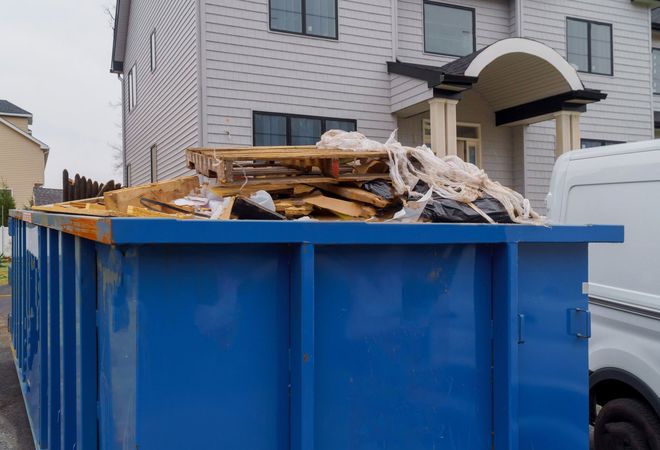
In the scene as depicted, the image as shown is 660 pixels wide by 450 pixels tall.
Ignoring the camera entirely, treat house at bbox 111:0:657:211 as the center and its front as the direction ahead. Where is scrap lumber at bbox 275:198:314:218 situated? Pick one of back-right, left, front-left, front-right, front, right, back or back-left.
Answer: front-right

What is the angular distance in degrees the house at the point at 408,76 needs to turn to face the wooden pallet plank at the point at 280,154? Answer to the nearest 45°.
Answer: approximately 45° to its right

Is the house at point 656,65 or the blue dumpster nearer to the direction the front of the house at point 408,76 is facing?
the blue dumpster

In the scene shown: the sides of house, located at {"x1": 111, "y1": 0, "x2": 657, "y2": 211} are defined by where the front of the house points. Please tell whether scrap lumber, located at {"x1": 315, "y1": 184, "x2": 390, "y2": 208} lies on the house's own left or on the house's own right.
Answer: on the house's own right

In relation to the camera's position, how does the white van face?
facing the viewer and to the right of the viewer

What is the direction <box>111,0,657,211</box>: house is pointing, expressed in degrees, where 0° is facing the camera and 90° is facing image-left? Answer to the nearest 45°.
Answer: approximately 315°

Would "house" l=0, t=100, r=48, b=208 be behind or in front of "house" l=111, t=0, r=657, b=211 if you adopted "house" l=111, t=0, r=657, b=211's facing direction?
behind

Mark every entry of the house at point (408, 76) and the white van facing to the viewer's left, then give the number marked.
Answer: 0
